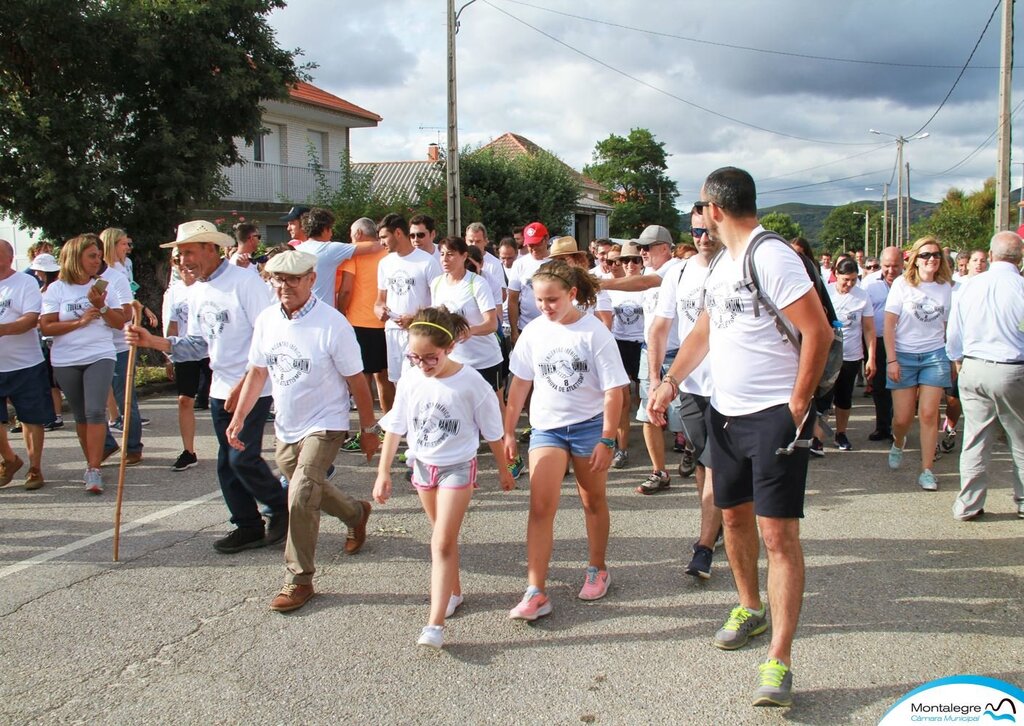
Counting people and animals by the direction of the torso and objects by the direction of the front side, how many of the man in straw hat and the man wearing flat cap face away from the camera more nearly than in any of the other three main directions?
0

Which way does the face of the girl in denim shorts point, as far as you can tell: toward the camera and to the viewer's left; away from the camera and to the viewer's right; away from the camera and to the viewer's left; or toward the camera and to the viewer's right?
toward the camera and to the viewer's left

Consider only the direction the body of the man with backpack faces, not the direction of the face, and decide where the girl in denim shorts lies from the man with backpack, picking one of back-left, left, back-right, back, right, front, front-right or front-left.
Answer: right

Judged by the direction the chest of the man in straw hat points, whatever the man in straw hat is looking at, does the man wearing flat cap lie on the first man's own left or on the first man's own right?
on the first man's own left

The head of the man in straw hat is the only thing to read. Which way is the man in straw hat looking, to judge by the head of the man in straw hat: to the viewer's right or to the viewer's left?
to the viewer's left

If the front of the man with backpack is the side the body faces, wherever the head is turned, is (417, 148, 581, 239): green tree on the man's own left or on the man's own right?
on the man's own right

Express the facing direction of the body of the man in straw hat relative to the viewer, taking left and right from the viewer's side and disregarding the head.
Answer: facing the viewer and to the left of the viewer

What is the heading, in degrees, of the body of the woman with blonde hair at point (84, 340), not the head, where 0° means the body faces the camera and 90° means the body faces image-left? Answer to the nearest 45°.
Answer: approximately 0°

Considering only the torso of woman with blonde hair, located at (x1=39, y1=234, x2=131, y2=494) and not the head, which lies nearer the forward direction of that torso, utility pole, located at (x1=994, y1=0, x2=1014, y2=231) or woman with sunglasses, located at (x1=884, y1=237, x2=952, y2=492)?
the woman with sunglasses

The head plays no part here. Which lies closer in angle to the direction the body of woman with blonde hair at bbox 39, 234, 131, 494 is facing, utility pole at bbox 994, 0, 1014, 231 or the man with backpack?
the man with backpack

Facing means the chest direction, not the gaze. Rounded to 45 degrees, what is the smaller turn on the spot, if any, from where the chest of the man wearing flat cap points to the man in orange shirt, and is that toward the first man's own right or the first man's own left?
approximately 135° to the first man's own right

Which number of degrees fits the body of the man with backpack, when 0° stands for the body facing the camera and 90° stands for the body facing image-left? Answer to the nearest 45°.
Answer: approximately 45°

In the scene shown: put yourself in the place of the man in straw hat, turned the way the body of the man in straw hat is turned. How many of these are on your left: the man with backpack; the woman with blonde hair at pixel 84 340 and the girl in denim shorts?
2
